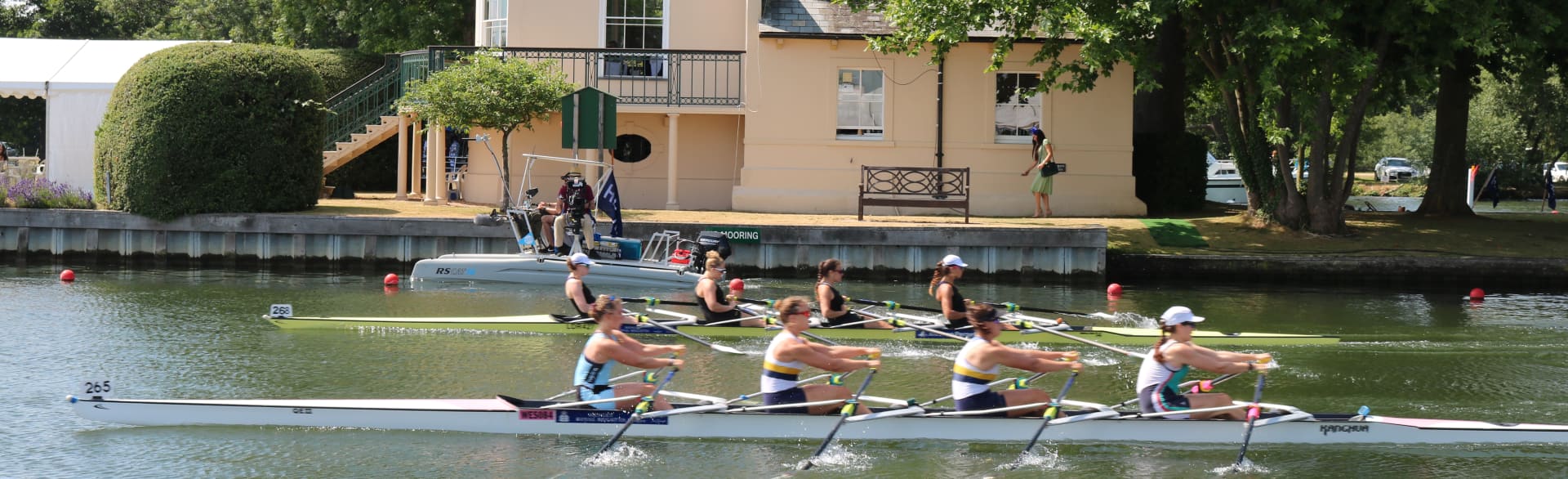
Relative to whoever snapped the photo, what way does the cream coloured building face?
facing the viewer

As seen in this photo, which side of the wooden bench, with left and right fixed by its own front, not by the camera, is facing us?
front

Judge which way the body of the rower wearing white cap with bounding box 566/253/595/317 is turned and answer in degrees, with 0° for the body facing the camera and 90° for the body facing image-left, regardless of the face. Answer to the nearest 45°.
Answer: approximately 270°

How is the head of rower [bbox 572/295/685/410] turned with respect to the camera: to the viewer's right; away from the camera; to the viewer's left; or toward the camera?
to the viewer's right

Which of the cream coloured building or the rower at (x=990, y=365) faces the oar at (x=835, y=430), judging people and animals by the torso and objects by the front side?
the cream coloured building

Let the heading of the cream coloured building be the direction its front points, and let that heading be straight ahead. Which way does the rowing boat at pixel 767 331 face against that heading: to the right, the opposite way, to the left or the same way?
to the right

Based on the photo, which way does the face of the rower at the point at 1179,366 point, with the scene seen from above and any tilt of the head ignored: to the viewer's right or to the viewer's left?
to the viewer's right

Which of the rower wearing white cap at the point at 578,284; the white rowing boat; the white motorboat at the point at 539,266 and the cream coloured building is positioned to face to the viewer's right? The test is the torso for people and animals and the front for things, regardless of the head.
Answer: the rower wearing white cap

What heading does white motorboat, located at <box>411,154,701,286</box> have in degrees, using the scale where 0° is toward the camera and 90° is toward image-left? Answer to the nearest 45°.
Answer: approximately 90°

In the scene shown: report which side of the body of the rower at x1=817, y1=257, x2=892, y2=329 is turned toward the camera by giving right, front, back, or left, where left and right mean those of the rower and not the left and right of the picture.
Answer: right

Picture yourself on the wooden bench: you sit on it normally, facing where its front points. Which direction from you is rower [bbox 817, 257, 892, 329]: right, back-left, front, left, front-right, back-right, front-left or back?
front

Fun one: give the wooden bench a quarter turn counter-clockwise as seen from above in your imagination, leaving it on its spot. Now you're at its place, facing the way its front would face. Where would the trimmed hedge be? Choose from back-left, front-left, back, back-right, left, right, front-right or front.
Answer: back

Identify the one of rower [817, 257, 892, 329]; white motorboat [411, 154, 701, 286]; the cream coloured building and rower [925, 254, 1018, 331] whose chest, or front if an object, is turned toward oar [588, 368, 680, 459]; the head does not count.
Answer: the cream coloured building

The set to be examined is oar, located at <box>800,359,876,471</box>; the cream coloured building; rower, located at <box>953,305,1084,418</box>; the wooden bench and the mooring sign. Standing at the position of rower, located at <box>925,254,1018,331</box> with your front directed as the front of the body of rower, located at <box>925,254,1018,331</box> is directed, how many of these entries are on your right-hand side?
2

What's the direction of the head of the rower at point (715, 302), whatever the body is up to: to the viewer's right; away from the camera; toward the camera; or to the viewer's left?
to the viewer's right

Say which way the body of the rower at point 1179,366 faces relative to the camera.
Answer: to the viewer's right

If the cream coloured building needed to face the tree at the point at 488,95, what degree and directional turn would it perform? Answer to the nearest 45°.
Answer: approximately 90° to its right

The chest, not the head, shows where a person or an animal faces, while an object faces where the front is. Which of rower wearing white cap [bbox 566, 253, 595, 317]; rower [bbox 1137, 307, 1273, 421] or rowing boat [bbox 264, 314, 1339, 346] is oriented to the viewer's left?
the rowing boat

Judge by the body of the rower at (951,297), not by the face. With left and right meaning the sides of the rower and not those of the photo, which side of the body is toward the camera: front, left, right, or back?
right
